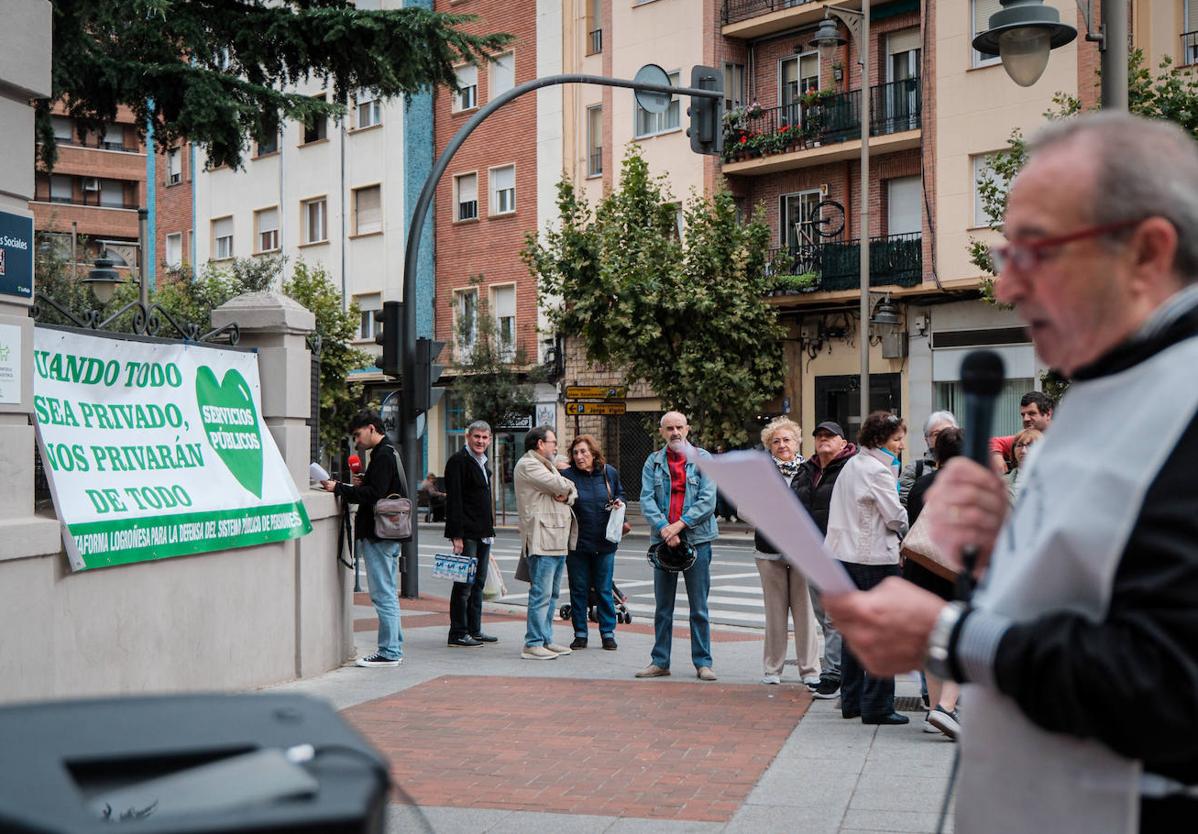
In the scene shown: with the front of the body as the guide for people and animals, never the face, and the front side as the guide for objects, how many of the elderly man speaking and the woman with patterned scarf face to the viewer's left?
1

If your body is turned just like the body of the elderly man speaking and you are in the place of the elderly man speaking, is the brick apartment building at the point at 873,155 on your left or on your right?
on your right

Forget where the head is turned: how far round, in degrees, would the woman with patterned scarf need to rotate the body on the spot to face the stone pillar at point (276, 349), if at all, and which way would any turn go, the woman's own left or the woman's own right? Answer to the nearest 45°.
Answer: approximately 90° to the woman's own right

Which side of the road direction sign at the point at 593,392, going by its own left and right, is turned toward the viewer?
front

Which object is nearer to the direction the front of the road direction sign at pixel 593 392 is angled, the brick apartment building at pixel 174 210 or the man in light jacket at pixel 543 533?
the man in light jacket

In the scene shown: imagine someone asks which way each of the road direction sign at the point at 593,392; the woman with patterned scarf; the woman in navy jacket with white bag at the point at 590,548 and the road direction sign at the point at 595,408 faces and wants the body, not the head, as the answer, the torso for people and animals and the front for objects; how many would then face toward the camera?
4

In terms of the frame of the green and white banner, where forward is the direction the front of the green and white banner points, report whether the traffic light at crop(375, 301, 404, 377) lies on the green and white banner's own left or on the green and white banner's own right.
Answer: on the green and white banner's own left

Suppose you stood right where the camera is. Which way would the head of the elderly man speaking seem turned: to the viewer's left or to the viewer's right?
to the viewer's left

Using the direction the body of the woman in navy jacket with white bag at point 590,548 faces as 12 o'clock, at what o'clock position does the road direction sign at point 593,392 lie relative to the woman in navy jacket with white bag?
The road direction sign is roughly at 6 o'clock from the woman in navy jacket with white bag.

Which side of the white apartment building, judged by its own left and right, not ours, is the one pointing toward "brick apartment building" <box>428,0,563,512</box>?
left

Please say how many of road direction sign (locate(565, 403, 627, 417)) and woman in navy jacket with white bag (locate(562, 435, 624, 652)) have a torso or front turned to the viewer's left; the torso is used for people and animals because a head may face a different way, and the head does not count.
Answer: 0

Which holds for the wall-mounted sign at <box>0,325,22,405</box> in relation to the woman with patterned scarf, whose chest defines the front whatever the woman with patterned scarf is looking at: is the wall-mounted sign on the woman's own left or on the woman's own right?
on the woman's own right

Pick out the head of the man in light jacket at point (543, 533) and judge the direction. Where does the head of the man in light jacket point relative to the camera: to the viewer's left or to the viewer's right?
to the viewer's right

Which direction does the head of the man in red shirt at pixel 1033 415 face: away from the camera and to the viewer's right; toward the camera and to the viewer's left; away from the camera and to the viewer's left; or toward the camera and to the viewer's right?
toward the camera and to the viewer's left
